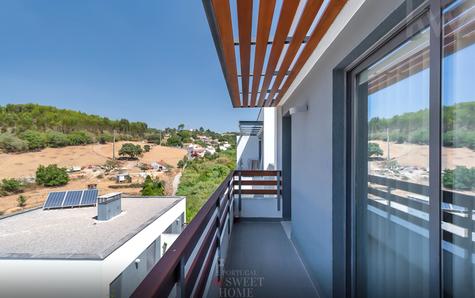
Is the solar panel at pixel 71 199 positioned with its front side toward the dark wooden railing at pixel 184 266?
yes

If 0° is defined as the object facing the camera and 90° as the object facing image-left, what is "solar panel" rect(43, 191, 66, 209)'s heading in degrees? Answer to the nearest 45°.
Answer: approximately 0°

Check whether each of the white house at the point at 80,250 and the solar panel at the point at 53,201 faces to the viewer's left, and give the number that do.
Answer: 0

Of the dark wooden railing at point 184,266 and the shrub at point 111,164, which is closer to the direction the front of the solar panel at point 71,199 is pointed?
the dark wooden railing

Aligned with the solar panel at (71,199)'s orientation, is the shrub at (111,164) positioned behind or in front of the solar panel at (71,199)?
behind

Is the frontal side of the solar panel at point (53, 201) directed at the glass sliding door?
yes

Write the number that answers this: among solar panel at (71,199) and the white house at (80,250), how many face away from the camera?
0

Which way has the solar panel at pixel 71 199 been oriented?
toward the camera

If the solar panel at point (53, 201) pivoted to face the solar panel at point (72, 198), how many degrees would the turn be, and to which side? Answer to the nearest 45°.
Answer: approximately 90° to its left

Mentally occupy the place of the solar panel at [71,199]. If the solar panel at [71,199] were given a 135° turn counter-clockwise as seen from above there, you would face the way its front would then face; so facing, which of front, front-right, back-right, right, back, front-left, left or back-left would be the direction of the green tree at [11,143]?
left
